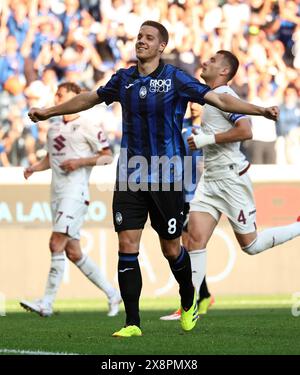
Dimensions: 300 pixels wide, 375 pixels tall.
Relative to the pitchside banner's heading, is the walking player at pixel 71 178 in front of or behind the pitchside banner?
in front

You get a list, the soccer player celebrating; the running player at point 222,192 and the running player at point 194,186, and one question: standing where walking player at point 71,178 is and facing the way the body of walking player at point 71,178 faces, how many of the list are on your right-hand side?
0

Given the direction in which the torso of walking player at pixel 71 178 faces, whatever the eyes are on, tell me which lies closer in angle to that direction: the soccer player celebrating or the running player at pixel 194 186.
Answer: the soccer player celebrating

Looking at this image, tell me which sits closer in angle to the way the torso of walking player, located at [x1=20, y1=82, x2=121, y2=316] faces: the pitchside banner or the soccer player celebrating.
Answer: the soccer player celebrating

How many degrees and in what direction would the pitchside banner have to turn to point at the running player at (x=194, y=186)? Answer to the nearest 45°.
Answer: approximately 45° to its left

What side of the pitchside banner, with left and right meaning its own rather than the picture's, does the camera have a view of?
front

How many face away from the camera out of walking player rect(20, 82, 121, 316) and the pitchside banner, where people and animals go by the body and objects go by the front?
0

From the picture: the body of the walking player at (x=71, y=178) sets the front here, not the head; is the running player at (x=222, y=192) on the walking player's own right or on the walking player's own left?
on the walking player's own left
